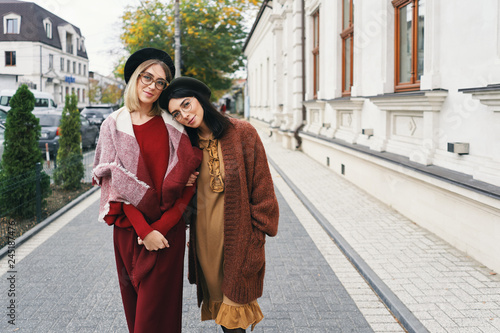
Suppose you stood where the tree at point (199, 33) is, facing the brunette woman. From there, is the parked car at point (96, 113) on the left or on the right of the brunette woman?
right

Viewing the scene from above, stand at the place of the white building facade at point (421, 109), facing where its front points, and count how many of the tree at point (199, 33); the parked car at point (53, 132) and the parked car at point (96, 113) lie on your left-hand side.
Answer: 0

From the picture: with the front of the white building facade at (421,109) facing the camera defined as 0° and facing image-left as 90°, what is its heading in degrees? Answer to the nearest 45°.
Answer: approximately 45°

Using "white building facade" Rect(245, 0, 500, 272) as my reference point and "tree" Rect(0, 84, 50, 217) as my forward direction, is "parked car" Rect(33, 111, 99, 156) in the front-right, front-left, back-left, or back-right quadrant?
front-right

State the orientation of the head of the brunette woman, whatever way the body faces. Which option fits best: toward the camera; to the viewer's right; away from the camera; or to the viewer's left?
toward the camera

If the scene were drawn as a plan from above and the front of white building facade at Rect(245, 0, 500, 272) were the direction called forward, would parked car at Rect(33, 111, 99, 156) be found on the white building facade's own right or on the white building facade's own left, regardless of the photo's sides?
on the white building facade's own right
